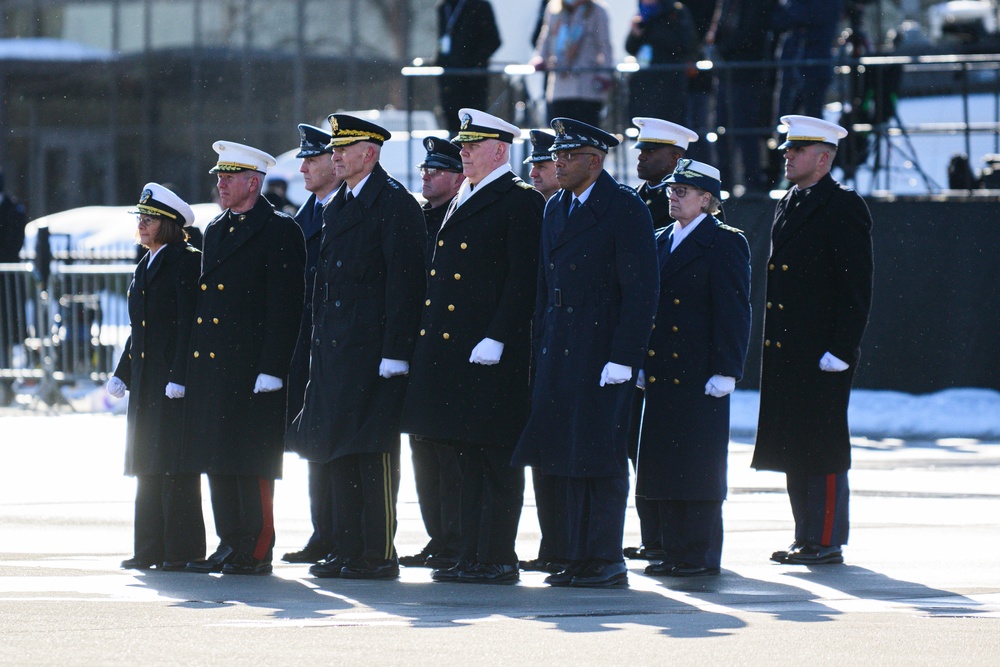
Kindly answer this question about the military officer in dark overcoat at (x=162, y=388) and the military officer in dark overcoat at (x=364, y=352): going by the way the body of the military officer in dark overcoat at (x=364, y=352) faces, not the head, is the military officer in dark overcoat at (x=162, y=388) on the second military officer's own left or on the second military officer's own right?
on the second military officer's own right

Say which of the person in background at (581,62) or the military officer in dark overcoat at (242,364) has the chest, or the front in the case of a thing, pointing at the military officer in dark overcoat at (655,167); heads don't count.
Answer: the person in background

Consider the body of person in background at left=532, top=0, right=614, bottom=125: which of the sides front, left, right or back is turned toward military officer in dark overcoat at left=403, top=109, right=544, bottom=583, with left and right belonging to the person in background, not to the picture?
front

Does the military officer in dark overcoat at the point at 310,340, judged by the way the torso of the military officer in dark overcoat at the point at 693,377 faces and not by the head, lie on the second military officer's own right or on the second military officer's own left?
on the second military officer's own right

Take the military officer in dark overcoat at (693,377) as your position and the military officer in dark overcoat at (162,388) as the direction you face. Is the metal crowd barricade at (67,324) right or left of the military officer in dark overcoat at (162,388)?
right

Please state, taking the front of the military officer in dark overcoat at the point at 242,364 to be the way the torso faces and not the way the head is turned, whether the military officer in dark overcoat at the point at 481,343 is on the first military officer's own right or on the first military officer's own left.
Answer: on the first military officer's own left

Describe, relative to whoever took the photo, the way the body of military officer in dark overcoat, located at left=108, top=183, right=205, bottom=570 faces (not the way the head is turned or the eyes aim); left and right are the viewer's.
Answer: facing the viewer and to the left of the viewer

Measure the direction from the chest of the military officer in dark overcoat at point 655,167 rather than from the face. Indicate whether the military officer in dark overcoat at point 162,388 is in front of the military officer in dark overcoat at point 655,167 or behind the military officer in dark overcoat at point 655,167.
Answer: in front

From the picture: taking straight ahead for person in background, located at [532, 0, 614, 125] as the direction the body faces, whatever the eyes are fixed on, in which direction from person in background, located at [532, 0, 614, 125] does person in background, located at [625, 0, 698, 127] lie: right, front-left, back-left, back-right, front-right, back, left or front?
left

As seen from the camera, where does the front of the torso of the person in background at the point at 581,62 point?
toward the camera

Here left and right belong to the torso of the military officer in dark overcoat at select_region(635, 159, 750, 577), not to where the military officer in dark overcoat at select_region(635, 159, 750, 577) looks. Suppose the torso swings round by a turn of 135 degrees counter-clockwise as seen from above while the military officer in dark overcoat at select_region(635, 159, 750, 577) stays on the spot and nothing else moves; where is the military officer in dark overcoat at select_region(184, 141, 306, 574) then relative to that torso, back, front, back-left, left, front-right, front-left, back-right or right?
back
